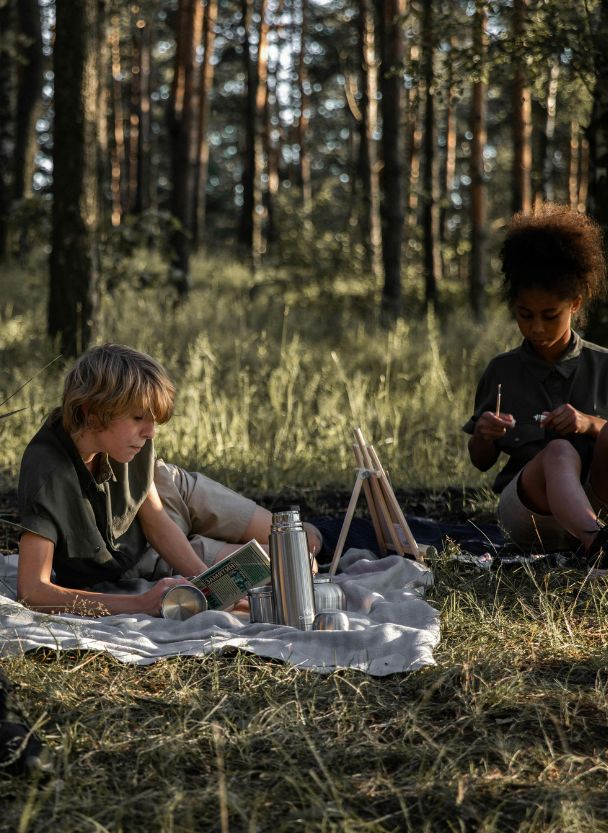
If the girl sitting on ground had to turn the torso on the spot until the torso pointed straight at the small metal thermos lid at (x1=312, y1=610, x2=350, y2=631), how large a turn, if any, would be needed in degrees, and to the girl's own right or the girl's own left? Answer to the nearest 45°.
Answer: approximately 45° to the girl's own right

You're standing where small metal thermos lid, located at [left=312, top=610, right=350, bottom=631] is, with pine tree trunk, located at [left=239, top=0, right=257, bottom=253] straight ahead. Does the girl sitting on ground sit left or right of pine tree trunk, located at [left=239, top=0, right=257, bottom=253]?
right

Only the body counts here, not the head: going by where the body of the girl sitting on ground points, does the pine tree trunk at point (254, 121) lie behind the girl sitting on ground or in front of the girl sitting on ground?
behind

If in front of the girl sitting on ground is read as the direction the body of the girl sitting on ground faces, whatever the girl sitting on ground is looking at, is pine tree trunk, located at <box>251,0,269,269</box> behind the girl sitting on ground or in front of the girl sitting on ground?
behind

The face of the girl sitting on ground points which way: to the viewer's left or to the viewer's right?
to the viewer's left

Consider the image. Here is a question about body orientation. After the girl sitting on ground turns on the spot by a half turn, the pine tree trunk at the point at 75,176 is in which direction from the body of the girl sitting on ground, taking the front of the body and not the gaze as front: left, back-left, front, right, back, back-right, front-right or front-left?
front-left

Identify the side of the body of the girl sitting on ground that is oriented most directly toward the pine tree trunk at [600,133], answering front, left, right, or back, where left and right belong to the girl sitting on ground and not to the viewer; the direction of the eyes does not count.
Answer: back

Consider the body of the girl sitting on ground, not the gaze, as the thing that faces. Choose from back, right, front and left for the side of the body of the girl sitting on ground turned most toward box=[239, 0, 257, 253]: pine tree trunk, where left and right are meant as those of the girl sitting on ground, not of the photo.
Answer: back

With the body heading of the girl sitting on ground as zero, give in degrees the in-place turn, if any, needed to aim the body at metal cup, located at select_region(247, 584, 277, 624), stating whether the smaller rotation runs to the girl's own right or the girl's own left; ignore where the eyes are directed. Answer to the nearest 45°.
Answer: approximately 45° to the girl's own right

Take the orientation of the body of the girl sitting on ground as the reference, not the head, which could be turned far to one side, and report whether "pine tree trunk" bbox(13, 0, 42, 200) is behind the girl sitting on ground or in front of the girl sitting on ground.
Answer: behind

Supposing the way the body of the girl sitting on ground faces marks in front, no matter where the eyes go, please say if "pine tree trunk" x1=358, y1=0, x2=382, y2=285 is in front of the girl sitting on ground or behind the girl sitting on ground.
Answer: behind

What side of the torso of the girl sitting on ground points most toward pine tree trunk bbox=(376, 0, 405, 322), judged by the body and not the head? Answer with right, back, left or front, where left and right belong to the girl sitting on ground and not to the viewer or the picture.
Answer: back

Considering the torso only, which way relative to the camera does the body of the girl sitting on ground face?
toward the camera

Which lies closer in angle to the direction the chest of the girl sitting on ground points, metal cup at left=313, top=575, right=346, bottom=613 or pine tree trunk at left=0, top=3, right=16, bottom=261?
the metal cup
